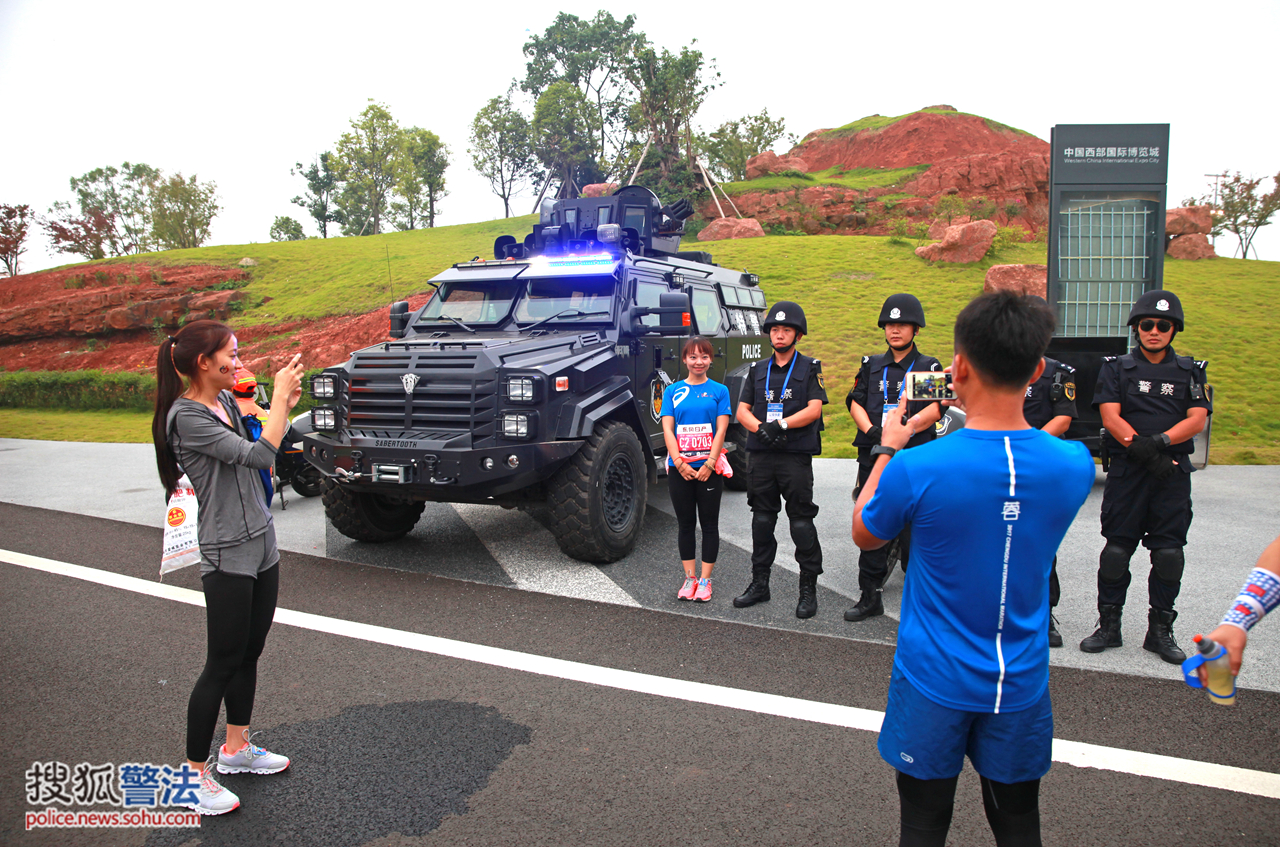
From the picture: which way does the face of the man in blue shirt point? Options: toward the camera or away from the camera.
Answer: away from the camera

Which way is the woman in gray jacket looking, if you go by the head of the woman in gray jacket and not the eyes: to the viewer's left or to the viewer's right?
to the viewer's right

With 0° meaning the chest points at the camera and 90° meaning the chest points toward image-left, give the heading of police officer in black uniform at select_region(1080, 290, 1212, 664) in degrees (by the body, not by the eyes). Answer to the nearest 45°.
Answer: approximately 0°

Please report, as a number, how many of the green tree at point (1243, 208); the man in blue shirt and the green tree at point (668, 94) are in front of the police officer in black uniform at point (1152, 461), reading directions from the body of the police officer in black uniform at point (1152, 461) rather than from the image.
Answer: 1

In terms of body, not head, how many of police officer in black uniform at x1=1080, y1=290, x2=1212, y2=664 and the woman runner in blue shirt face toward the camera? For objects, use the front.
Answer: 2

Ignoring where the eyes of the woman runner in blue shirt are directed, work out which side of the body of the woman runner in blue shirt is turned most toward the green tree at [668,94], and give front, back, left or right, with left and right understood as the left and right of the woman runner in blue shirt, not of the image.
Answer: back

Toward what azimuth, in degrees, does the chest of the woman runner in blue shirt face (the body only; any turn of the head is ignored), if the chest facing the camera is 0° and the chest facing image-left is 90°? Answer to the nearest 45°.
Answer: approximately 0°

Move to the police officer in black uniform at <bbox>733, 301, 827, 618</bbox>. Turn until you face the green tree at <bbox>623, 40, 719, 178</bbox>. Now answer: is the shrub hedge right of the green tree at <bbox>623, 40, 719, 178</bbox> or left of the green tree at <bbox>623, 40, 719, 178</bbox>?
left

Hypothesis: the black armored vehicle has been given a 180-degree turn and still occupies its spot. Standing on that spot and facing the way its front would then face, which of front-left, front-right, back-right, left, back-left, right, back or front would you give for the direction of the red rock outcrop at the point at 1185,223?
front

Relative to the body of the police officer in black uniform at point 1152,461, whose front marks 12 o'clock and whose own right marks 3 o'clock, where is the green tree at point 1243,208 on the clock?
The green tree is roughly at 6 o'clock from the police officer in black uniform.
